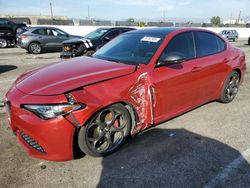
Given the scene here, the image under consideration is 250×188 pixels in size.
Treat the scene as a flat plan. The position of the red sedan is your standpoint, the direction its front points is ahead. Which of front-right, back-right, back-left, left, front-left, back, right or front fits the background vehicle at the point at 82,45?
back-right

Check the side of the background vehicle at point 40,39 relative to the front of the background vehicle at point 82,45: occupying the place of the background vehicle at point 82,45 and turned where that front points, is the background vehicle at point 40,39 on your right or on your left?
on your right

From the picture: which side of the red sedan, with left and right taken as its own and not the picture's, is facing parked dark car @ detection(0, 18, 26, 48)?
right

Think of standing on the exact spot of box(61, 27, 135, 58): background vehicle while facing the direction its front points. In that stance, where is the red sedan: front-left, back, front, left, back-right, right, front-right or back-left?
front-left

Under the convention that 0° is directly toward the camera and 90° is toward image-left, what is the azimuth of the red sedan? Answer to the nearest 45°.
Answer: approximately 45°

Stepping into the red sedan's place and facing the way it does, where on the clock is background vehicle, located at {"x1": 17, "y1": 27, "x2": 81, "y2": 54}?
The background vehicle is roughly at 4 o'clock from the red sedan.
